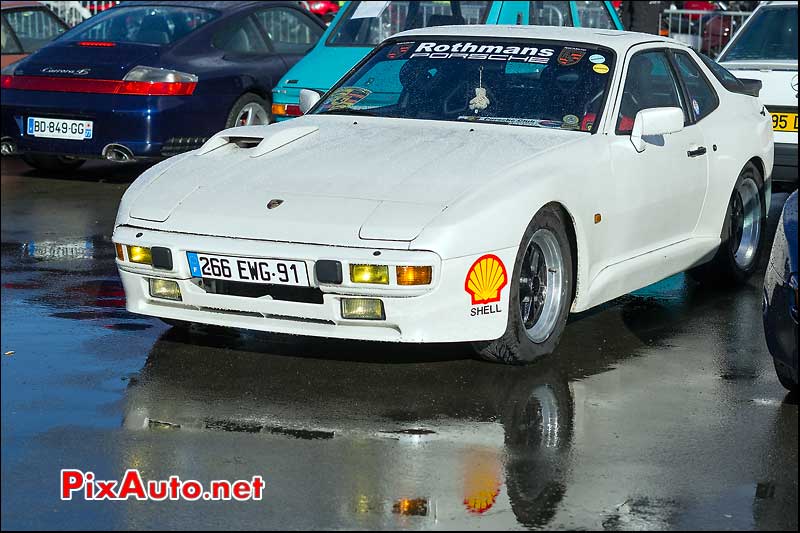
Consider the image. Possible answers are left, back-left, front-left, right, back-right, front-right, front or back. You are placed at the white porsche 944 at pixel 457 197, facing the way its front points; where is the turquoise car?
back-right

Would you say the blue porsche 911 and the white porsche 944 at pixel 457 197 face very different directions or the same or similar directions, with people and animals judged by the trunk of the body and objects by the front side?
very different directions

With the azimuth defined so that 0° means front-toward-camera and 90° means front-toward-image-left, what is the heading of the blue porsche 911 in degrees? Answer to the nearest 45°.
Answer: approximately 225°

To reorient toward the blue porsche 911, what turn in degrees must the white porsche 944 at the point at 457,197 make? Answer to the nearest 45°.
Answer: approximately 90° to its right

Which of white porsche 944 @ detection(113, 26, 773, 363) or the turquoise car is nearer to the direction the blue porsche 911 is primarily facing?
the turquoise car

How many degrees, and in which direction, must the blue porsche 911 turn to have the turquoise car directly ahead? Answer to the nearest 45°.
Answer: approximately 45° to its right

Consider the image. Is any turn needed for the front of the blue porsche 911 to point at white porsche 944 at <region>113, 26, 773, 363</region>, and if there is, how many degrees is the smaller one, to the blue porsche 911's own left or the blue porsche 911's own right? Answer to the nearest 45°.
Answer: approximately 135° to the blue porsche 911's own right
